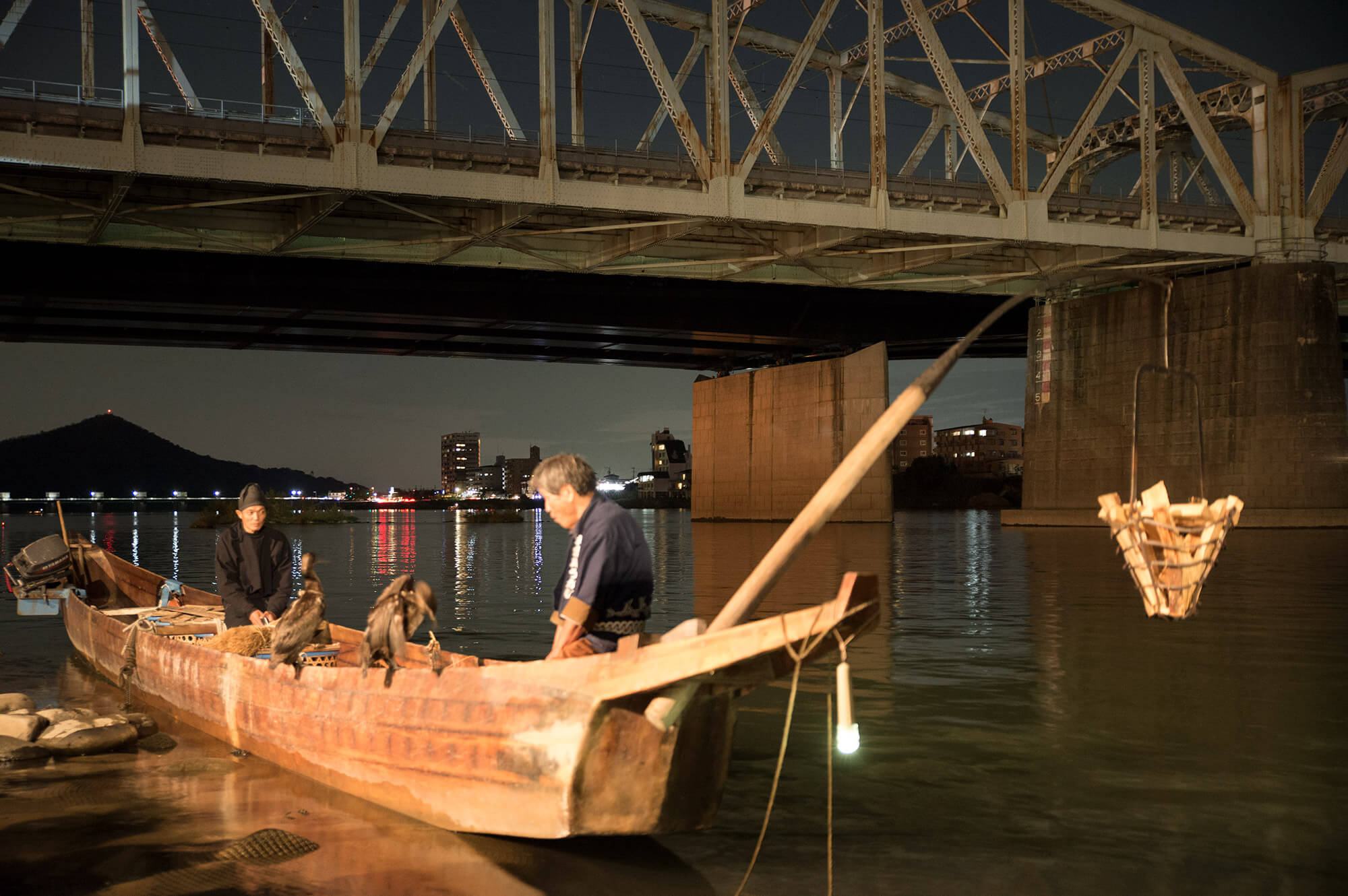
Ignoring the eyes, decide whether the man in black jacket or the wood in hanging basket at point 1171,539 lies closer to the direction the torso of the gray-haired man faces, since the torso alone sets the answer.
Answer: the man in black jacket

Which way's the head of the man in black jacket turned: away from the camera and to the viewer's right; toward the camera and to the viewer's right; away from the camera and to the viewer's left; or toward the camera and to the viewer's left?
toward the camera and to the viewer's right

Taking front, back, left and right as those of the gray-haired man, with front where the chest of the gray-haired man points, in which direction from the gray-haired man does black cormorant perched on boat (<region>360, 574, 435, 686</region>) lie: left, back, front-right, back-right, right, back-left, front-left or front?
front-right

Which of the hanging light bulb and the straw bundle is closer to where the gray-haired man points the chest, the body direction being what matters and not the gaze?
the straw bundle

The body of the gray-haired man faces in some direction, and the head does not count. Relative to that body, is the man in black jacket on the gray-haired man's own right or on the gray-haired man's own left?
on the gray-haired man's own right

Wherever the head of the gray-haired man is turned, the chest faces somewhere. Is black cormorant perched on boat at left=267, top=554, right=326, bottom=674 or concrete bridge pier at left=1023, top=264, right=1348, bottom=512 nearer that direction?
the black cormorant perched on boat

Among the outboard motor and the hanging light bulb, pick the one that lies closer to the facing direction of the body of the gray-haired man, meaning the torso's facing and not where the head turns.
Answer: the outboard motor

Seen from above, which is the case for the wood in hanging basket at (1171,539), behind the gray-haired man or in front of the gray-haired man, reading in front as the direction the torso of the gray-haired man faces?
behind

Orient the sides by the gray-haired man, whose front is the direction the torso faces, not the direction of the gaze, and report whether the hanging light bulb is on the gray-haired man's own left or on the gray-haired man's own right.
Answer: on the gray-haired man's own left

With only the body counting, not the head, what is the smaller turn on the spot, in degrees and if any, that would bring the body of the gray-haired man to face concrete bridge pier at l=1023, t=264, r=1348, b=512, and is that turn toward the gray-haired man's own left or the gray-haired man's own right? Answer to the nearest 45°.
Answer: approximately 135° to the gray-haired man's own right

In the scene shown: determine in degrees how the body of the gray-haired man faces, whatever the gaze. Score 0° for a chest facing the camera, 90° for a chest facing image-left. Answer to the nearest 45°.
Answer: approximately 90°

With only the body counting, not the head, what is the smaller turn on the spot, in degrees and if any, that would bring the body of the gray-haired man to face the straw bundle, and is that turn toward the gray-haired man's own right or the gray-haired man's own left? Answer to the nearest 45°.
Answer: approximately 45° to the gray-haired man's own right
